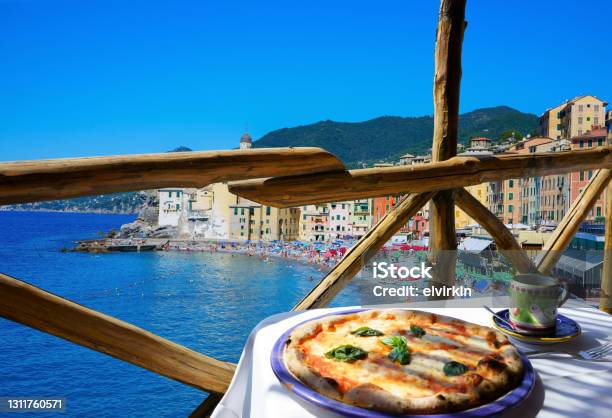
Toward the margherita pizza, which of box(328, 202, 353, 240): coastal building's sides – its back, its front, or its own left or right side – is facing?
front

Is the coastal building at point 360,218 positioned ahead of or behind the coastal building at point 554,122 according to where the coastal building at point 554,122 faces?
ahead

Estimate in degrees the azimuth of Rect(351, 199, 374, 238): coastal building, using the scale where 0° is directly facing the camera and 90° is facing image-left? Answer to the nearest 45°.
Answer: approximately 0°

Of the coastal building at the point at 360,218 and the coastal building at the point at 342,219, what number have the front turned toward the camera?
2

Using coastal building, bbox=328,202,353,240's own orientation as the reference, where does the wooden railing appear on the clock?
The wooden railing is roughly at 12 o'clock from the coastal building.

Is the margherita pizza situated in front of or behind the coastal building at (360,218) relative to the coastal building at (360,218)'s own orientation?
in front

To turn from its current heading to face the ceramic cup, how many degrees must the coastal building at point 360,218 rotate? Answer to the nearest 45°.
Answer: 0° — it already faces it

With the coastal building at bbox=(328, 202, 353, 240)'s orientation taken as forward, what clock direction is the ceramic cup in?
The ceramic cup is roughly at 12 o'clock from the coastal building.
